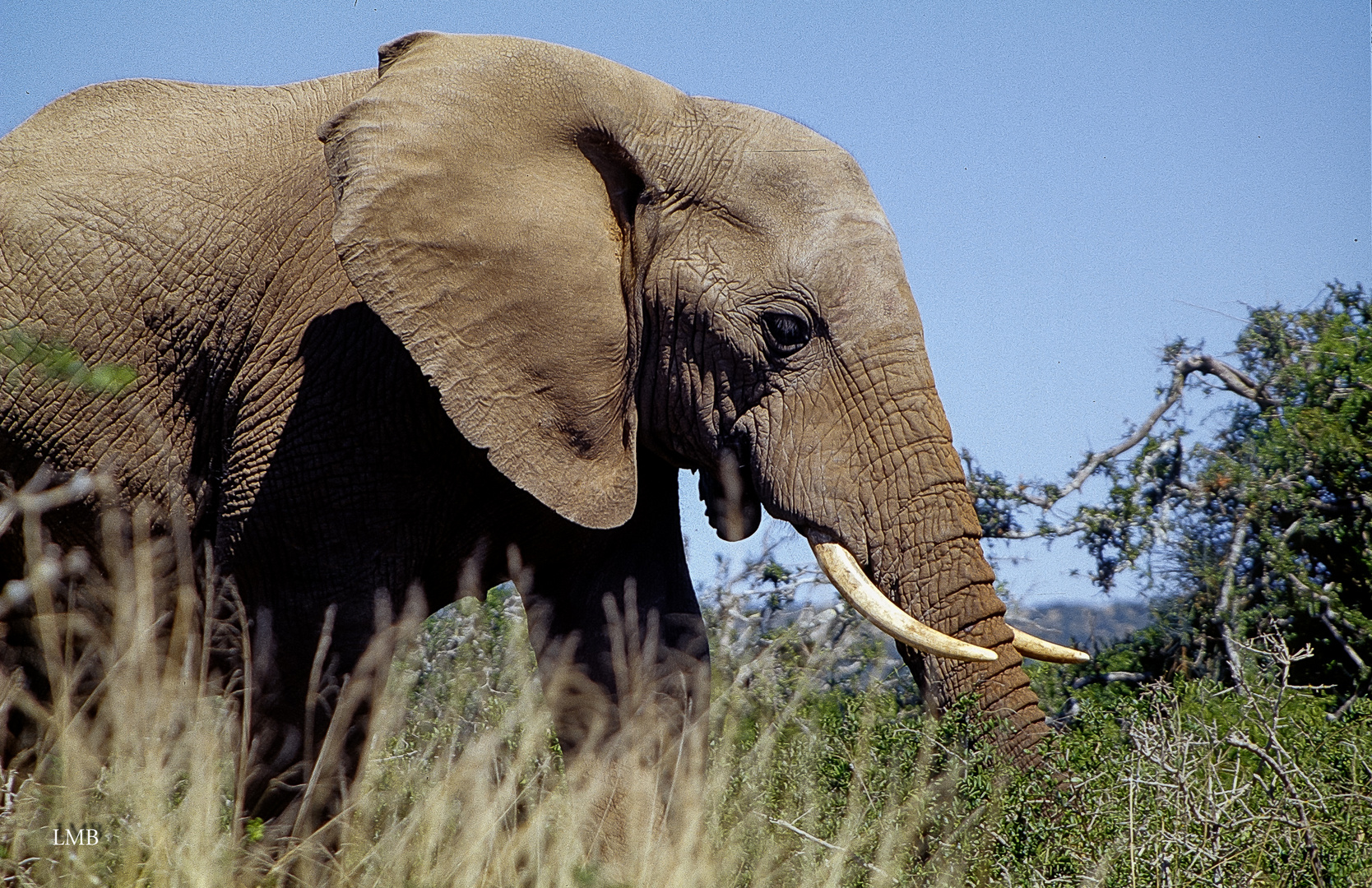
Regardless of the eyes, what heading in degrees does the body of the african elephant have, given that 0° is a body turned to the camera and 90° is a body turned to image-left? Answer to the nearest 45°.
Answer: approximately 270°

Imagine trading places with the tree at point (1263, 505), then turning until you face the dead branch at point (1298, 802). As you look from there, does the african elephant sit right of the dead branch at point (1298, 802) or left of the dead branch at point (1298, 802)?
right

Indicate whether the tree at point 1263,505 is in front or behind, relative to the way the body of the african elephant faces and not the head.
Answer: in front

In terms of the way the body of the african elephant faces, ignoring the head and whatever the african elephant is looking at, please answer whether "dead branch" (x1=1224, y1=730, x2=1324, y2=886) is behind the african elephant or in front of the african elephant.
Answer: in front

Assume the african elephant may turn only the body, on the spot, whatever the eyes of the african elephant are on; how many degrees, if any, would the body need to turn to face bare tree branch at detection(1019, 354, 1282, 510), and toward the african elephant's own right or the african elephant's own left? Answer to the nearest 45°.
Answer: approximately 45° to the african elephant's own left

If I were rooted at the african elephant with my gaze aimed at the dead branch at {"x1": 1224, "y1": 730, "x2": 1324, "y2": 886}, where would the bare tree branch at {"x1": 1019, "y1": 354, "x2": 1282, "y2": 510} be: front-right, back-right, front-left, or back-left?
front-left

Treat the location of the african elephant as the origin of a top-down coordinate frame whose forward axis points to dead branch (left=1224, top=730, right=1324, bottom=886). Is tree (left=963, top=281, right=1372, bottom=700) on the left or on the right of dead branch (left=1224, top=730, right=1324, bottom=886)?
left
